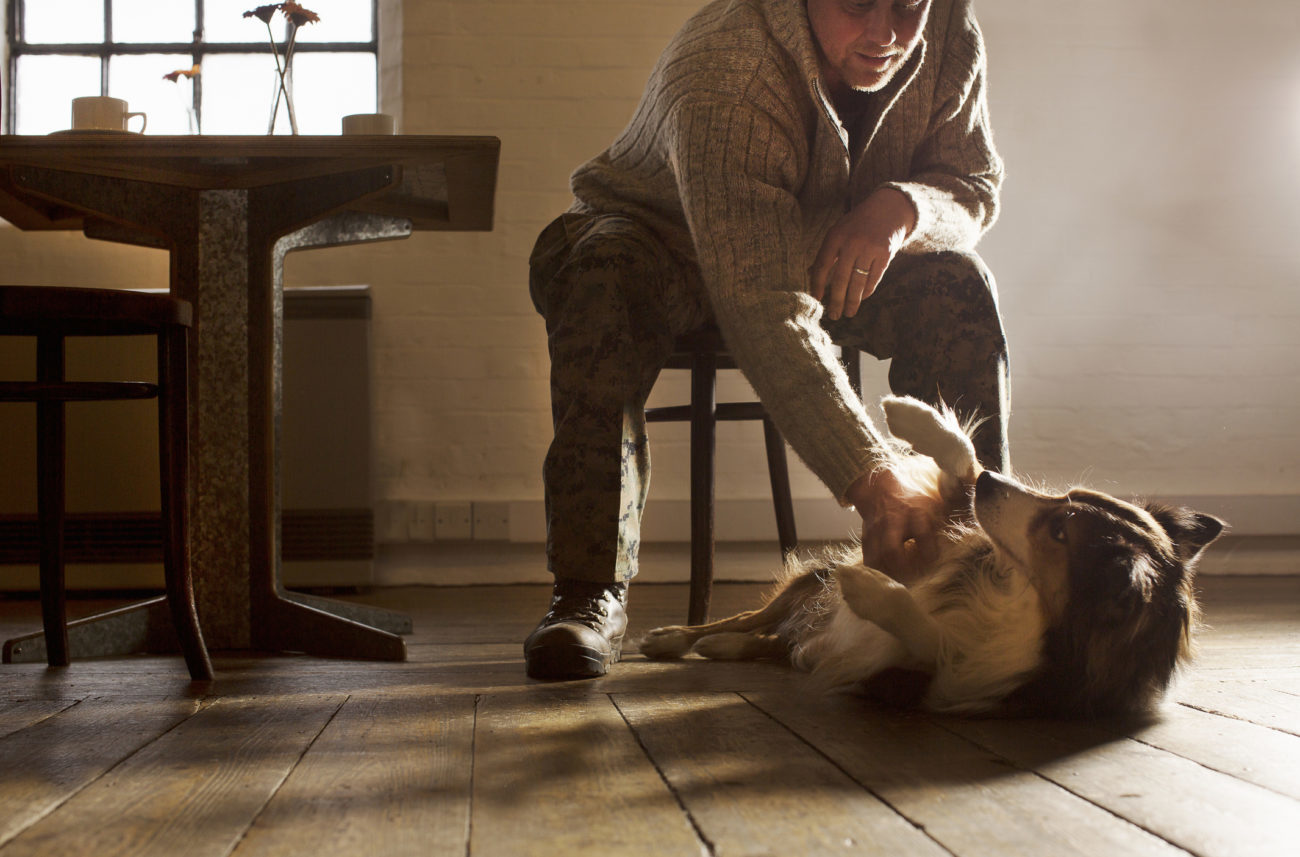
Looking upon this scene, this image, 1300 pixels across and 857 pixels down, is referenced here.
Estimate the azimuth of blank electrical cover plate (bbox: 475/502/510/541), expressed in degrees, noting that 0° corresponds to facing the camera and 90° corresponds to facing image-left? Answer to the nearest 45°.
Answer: approximately 0°

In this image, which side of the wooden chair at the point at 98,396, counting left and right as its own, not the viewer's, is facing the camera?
right

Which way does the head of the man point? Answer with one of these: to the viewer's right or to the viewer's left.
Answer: to the viewer's right

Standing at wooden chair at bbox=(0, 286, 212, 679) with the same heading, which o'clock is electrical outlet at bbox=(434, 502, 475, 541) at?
The electrical outlet is roughly at 10 o'clock from the wooden chair.

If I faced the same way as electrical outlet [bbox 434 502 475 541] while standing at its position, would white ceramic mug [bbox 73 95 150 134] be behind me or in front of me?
in front

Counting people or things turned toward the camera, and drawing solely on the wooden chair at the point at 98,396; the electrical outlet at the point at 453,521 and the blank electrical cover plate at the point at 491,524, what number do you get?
2

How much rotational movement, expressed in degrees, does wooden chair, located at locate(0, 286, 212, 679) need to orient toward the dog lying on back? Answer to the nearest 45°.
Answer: approximately 45° to its right
